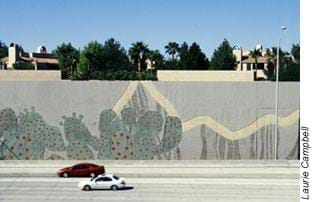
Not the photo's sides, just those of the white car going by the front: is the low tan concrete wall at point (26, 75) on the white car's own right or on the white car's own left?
on the white car's own right

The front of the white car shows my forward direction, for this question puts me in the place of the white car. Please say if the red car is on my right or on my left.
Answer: on my right

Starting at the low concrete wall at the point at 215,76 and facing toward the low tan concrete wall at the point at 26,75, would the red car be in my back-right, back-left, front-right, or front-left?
front-left

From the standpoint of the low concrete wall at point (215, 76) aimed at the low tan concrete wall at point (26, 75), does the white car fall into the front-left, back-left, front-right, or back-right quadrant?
front-left

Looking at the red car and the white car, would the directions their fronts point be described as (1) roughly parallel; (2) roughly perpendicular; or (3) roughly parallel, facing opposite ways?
roughly parallel

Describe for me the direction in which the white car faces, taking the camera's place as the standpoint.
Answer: facing to the left of the viewer

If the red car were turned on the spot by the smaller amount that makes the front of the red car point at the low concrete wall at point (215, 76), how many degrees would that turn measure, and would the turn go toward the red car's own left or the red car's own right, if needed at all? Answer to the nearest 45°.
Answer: approximately 135° to the red car's own right

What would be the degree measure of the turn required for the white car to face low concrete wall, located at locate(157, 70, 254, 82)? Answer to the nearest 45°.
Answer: approximately 135° to its right

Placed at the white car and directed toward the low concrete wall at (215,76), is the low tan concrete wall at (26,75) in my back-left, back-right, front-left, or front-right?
front-left

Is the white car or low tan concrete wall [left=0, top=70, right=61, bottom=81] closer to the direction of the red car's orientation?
the low tan concrete wall

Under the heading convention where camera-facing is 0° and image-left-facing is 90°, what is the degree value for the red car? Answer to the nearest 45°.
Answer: approximately 90°

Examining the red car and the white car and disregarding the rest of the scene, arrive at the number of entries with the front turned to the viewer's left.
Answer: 2

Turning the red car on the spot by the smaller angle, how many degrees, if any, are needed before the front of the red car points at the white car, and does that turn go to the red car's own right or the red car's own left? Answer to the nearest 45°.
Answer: approximately 90° to the red car's own left
